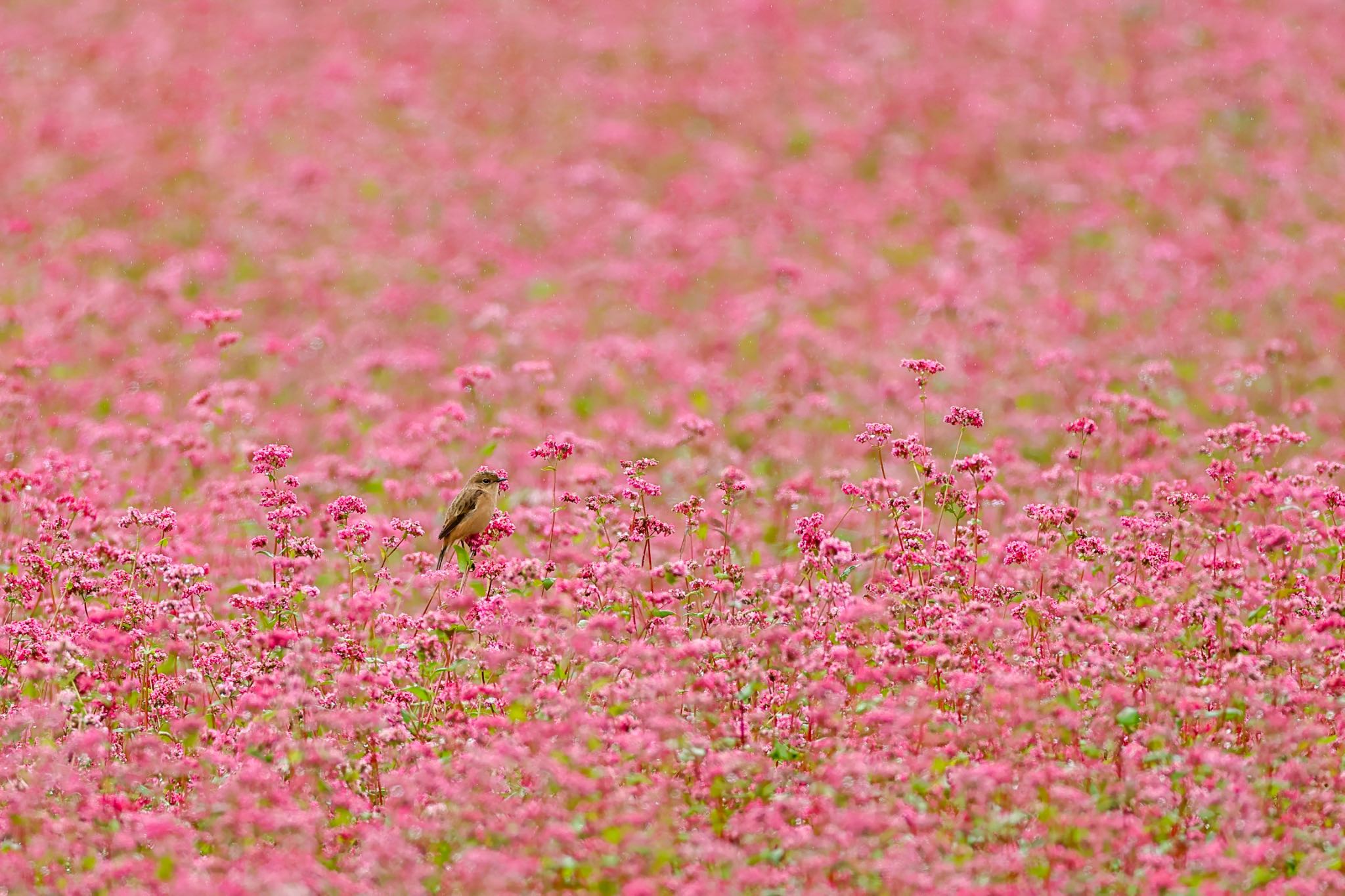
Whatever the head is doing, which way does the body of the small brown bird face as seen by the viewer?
to the viewer's right

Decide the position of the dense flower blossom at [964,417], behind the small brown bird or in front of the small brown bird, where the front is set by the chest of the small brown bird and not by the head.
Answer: in front
